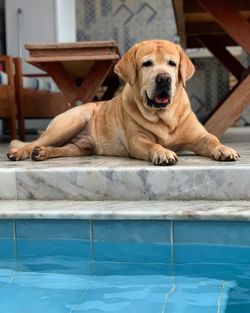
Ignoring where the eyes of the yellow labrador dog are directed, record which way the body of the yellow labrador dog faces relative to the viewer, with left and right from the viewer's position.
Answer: facing the viewer and to the right of the viewer

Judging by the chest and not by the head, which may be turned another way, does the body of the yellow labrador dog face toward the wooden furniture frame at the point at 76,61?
no

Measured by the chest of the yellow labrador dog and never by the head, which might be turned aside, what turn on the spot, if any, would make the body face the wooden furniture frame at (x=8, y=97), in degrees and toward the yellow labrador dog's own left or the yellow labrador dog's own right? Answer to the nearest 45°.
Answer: approximately 180°

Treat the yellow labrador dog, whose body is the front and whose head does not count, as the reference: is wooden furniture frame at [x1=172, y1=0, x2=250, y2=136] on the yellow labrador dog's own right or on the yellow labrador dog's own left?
on the yellow labrador dog's own left

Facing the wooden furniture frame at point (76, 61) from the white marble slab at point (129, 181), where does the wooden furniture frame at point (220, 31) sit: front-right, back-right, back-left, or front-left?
front-right
